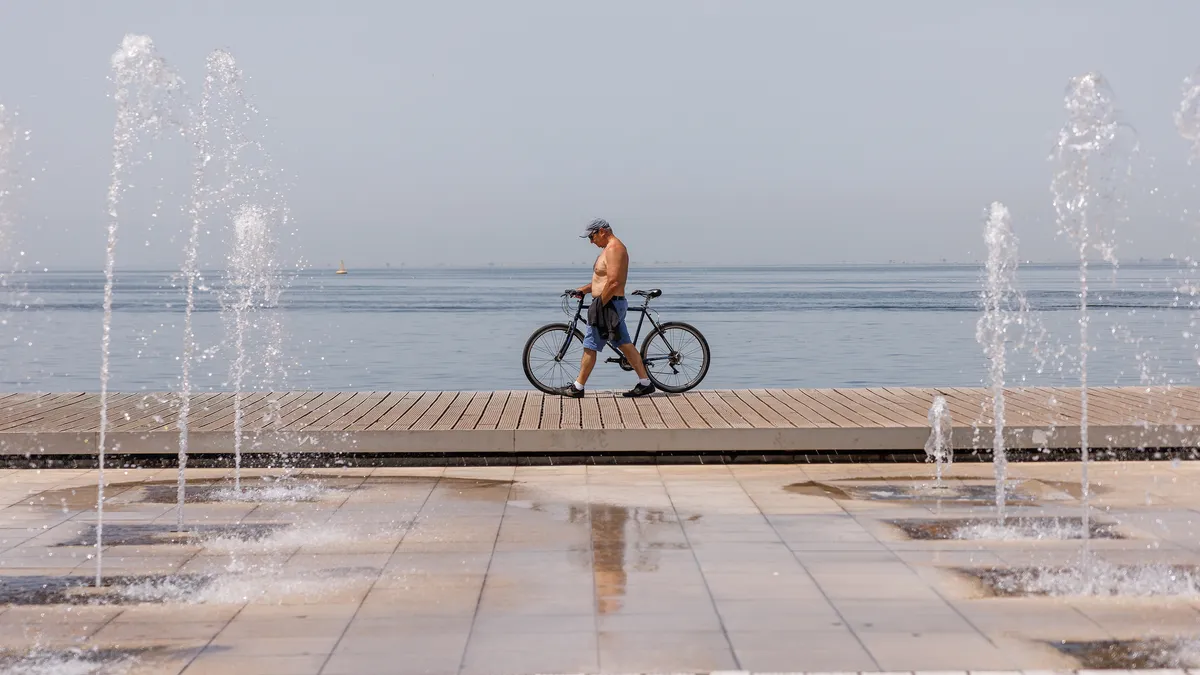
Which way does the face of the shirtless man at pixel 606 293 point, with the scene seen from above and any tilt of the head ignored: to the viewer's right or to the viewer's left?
to the viewer's left

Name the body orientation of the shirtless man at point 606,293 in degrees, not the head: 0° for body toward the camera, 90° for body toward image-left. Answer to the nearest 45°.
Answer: approximately 90°

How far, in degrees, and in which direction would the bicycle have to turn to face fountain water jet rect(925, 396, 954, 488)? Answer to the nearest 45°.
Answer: approximately 135° to its left

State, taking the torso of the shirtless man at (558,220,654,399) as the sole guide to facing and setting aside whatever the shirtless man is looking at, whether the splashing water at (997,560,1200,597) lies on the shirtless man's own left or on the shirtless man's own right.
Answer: on the shirtless man's own left

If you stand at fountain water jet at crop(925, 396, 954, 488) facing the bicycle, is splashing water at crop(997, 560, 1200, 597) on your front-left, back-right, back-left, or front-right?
back-left

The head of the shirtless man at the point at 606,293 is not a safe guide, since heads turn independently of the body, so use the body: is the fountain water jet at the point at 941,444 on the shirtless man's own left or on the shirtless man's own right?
on the shirtless man's own left

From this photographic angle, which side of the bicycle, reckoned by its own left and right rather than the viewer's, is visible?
left

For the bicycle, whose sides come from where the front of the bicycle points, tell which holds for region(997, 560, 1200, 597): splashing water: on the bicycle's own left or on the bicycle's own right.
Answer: on the bicycle's own left
